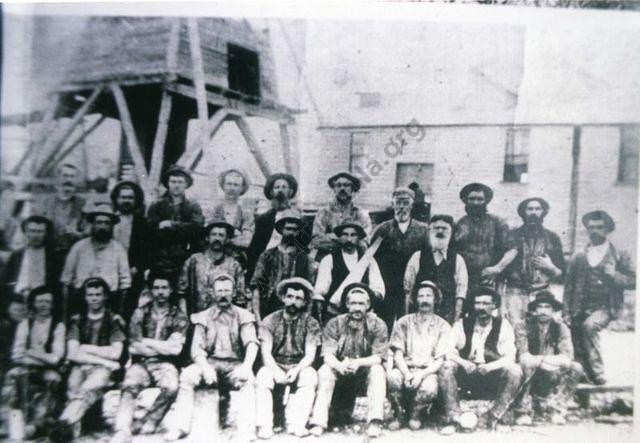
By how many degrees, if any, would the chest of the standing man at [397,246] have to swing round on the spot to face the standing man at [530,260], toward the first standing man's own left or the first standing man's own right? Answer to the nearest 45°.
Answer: approximately 90° to the first standing man's own left

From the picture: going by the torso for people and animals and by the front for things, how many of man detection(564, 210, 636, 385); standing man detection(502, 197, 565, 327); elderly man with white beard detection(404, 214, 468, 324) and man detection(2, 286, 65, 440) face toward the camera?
4

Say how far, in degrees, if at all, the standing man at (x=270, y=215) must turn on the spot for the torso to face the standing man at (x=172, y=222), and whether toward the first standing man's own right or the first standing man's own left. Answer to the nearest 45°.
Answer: approximately 90° to the first standing man's own right

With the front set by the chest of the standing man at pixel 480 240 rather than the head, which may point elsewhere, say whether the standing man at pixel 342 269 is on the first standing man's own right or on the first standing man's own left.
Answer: on the first standing man's own right

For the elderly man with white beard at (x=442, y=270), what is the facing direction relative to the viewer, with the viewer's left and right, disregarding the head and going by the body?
facing the viewer

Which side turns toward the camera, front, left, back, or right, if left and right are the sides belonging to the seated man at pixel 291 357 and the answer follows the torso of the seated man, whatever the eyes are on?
front

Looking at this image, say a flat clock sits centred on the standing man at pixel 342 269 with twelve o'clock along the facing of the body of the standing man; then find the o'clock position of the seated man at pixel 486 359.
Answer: The seated man is roughly at 9 o'clock from the standing man.

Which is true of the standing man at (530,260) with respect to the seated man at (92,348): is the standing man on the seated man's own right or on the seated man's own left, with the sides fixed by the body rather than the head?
on the seated man's own left

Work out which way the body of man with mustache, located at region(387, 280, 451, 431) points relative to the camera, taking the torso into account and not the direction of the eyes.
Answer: toward the camera

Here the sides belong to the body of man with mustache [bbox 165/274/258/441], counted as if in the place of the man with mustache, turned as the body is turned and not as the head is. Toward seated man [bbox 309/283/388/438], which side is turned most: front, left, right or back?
left

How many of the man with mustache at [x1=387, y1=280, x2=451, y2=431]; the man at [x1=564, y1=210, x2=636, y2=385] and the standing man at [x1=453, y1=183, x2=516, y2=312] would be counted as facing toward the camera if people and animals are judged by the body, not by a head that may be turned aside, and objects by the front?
3
